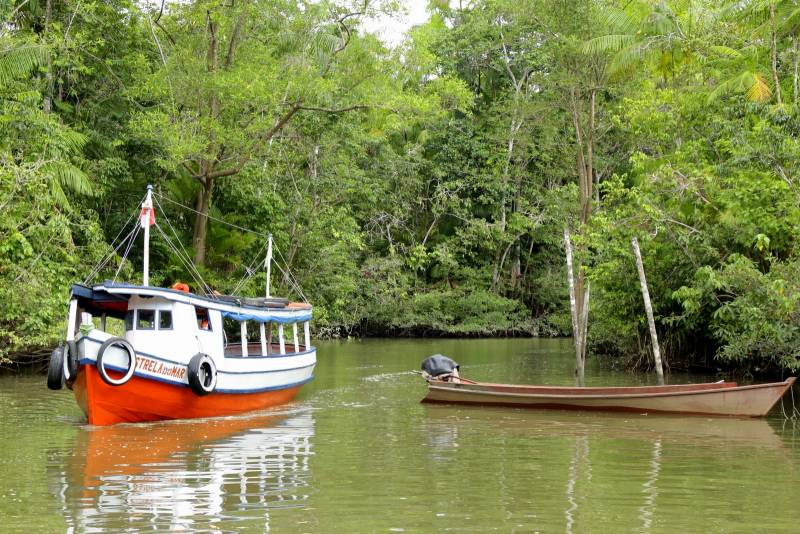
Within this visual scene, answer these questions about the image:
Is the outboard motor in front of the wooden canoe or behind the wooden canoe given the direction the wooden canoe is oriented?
behind

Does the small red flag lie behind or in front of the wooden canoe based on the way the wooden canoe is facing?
behind

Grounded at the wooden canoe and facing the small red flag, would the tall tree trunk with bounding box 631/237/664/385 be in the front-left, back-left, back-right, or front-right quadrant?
back-right

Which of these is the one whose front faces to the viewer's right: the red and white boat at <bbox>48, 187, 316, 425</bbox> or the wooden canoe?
the wooden canoe

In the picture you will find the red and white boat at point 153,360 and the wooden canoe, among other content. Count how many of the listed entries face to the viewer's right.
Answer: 1

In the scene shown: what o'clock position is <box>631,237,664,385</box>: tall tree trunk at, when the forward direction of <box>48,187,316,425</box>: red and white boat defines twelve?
The tall tree trunk is roughly at 7 o'clock from the red and white boat.

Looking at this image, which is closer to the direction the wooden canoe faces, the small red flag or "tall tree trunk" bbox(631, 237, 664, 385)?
the tall tree trunk

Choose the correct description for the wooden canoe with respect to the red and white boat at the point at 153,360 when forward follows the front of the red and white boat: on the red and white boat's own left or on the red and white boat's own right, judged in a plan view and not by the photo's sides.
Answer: on the red and white boat's own left

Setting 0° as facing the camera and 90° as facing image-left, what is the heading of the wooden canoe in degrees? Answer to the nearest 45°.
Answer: approximately 270°

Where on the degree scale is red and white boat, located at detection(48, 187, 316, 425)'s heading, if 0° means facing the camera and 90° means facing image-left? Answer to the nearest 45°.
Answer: approximately 45°

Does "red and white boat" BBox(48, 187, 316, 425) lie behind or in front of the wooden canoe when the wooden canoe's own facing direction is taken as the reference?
behind
